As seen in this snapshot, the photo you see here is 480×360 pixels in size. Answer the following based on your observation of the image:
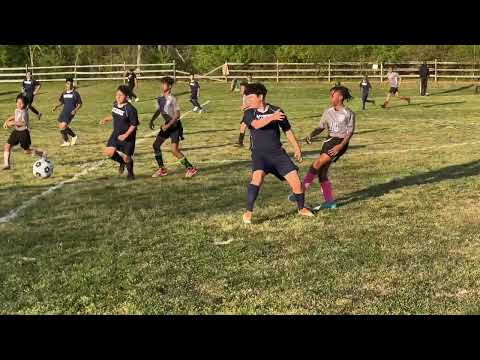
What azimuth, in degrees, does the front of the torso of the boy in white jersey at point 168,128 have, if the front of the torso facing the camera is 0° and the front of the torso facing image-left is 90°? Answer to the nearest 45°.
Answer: approximately 45°

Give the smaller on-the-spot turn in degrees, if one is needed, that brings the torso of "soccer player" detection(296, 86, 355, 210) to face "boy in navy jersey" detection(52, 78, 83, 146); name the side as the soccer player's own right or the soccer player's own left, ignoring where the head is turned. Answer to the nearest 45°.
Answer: approximately 90° to the soccer player's own right

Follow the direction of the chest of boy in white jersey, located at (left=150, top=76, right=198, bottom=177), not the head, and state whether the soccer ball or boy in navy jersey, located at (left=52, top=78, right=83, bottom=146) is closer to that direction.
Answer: the soccer ball

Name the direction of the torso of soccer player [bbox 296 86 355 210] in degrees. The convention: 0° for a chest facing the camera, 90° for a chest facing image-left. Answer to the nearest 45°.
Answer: approximately 45°

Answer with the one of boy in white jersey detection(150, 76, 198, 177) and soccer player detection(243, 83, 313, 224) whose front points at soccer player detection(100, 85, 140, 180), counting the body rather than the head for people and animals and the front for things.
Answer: the boy in white jersey

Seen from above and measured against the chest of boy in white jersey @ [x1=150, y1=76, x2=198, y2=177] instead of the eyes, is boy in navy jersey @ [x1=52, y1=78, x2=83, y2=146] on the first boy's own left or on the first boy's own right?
on the first boy's own right

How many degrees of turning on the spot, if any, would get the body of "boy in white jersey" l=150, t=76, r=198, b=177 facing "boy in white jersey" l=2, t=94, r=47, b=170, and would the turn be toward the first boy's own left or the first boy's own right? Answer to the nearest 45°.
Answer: approximately 45° to the first boy's own right
